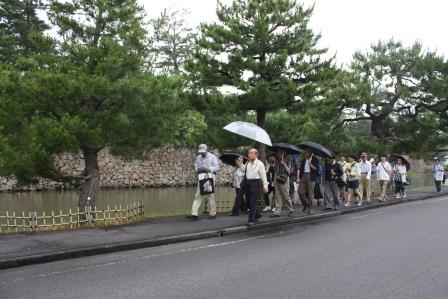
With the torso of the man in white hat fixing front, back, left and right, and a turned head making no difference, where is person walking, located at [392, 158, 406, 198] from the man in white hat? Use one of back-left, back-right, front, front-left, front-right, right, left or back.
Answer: back

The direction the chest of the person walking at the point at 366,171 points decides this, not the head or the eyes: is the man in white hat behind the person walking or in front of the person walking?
in front

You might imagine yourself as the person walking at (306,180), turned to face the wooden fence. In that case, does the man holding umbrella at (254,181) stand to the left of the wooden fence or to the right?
left

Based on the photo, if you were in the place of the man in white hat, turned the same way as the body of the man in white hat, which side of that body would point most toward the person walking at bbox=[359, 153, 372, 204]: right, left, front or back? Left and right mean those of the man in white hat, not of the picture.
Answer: back

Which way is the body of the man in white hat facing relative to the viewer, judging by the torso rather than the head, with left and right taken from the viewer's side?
facing the viewer and to the left of the viewer

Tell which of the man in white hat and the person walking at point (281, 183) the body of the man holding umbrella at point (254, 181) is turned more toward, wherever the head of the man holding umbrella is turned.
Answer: the man in white hat

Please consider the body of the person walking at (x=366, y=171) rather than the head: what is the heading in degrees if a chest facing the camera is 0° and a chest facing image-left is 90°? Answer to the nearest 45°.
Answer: approximately 45°

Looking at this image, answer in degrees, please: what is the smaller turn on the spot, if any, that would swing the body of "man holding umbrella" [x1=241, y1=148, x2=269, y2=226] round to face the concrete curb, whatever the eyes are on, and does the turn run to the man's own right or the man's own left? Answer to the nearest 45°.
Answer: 0° — they already face it
